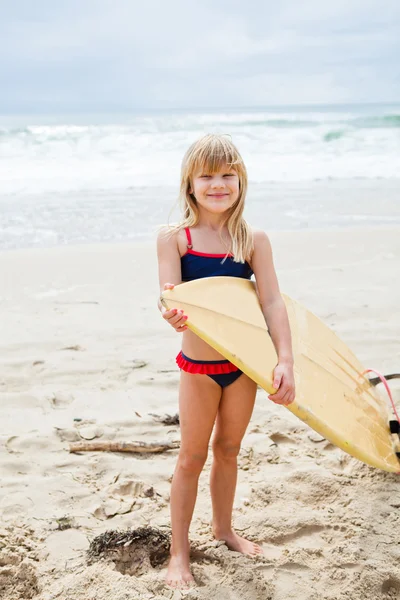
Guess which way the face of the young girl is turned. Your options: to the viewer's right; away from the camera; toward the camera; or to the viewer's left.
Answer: toward the camera

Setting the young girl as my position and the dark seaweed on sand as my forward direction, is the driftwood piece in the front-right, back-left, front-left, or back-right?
front-right

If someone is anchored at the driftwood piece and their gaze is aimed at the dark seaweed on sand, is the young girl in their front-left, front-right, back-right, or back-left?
front-left

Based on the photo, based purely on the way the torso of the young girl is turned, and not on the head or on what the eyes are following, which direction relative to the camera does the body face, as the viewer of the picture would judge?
toward the camera
